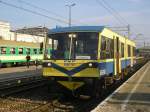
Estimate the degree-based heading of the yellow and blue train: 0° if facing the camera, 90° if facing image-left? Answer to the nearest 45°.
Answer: approximately 45°

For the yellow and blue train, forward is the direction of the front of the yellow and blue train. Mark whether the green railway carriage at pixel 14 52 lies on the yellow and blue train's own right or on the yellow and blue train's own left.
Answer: on the yellow and blue train's own right
